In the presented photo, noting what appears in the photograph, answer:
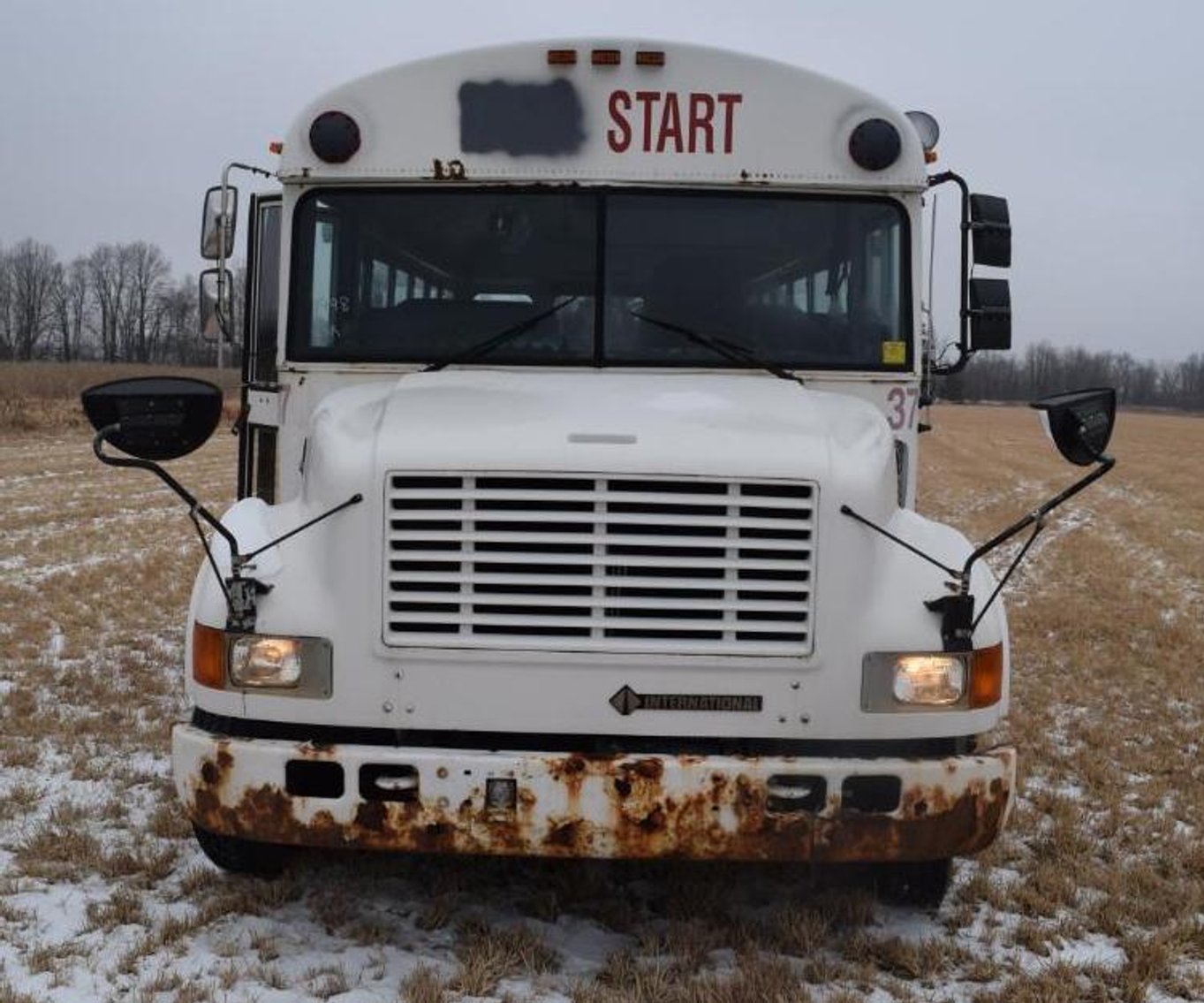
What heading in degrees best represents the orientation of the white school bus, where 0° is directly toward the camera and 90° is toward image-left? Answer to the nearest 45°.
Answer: approximately 0°
